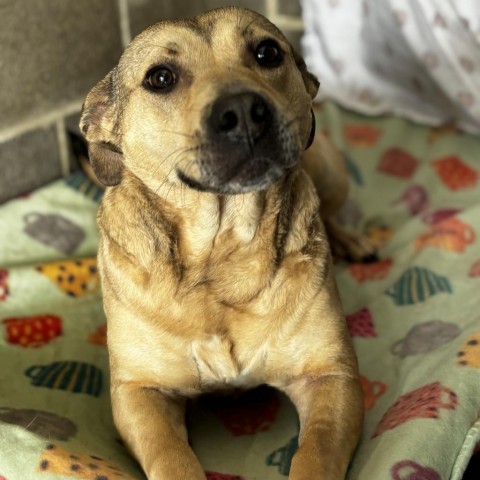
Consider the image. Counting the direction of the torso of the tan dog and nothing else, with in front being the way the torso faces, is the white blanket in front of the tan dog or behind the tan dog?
behind

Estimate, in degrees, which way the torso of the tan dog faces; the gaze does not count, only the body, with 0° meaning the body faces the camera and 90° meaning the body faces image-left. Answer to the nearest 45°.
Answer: approximately 0°
